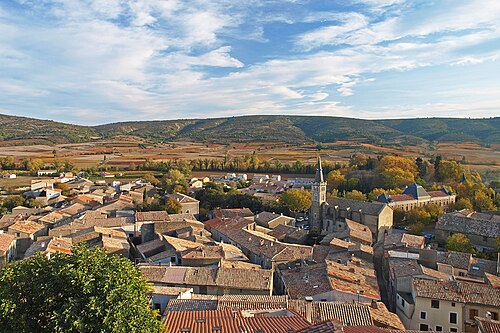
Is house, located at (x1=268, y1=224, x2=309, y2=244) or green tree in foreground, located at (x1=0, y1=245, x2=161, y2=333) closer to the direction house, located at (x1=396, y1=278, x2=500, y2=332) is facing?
the green tree in foreground

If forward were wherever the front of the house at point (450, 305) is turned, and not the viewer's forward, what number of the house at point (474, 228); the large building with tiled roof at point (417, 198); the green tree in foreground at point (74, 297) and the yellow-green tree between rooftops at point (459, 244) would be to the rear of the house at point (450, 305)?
3

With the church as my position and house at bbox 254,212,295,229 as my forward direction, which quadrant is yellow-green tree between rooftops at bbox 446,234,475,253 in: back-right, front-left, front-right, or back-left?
back-left

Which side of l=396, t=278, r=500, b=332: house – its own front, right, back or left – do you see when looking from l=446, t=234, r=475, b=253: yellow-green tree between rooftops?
back

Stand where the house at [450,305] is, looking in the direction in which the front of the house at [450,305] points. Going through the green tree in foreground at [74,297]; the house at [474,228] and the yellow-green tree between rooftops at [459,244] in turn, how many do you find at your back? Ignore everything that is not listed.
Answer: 2

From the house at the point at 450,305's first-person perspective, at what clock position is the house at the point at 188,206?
the house at the point at 188,206 is roughly at 4 o'clock from the house at the point at 450,305.

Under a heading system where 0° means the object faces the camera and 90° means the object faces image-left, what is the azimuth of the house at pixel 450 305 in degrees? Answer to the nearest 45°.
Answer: approximately 0°

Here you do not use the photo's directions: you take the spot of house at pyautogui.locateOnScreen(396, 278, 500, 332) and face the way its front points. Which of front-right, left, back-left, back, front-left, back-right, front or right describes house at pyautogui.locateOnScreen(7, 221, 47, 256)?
right

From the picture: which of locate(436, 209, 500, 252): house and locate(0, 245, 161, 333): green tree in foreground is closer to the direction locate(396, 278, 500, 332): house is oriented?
the green tree in foreground

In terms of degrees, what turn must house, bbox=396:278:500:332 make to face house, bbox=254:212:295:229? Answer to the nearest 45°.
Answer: approximately 135° to its right

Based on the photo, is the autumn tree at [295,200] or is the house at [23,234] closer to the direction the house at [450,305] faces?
the house

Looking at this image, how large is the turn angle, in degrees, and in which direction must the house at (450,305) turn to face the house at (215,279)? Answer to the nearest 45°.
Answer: approximately 90° to its right
